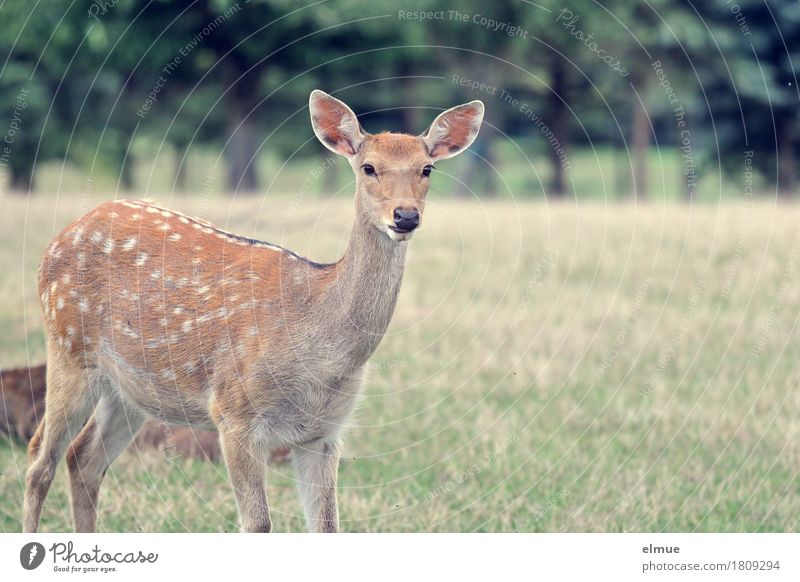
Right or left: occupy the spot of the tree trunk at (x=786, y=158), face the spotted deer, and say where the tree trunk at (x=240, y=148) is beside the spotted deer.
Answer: right

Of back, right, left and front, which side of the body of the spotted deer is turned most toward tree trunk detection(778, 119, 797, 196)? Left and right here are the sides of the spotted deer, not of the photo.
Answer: left

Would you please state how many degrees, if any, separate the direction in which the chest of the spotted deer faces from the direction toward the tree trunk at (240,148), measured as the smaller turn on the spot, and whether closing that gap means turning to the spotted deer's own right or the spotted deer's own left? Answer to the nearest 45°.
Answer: approximately 135° to the spotted deer's own left

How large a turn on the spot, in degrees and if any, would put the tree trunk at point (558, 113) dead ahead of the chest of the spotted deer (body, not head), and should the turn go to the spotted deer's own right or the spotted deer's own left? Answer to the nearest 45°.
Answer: approximately 135° to the spotted deer's own left

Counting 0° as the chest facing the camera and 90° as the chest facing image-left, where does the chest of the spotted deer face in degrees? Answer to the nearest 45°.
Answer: approximately 315°
